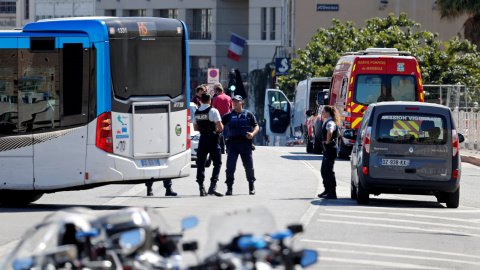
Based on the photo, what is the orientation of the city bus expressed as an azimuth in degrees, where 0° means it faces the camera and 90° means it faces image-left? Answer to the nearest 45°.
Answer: approximately 135°

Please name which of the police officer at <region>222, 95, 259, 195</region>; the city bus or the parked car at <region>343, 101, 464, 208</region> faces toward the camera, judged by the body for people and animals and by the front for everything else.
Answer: the police officer

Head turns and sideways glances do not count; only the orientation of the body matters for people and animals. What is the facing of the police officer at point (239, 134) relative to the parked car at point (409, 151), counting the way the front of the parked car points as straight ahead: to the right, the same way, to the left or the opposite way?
the opposite way

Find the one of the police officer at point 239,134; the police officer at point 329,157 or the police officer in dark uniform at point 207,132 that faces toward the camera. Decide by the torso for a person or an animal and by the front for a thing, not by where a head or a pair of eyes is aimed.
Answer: the police officer at point 239,134

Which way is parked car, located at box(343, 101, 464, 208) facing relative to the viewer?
away from the camera

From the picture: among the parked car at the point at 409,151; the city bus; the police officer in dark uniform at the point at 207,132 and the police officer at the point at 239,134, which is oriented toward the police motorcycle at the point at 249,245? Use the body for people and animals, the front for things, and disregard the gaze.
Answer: the police officer

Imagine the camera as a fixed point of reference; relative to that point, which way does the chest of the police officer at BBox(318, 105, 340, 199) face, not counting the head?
to the viewer's left

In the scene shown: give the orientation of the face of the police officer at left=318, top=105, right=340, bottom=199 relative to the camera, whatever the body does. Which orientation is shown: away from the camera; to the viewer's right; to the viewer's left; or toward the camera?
to the viewer's left

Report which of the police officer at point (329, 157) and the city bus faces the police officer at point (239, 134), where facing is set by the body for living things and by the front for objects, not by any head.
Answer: the police officer at point (329, 157)

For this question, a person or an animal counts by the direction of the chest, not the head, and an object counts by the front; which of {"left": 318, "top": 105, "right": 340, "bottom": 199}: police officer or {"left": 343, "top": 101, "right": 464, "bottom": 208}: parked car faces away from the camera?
the parked car

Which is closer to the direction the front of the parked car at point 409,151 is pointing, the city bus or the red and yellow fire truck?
the red and yellow fire truck

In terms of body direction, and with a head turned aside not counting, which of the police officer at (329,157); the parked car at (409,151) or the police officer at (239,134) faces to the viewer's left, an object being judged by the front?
the police officer at (329,157)
